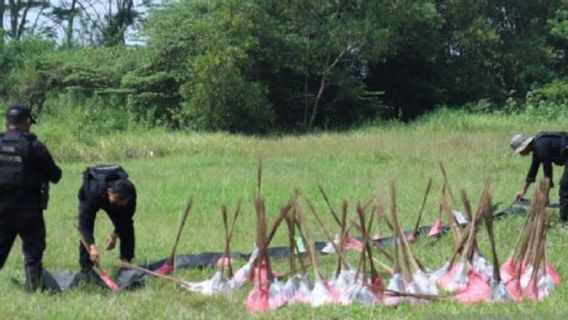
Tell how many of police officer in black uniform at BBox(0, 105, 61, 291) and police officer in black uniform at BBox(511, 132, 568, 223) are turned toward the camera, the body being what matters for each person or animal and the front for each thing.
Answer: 0

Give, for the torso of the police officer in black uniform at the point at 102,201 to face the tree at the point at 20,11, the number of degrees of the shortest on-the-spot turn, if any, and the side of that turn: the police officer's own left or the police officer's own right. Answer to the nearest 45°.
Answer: approximately 180°

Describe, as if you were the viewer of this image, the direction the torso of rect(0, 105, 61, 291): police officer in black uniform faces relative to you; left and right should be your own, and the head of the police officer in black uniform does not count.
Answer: facing away from the viewer and to the right of the viewer

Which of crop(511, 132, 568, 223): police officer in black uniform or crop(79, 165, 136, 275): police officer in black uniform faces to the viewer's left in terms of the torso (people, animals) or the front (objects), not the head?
crop(511, 132, 568, 223): police officer in black uniform

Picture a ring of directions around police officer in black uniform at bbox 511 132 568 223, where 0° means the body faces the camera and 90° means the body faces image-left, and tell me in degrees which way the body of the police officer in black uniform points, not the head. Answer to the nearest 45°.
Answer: approximately 90°

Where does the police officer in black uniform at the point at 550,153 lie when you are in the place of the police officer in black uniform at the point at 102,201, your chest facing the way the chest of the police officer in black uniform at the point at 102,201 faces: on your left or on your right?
on your left

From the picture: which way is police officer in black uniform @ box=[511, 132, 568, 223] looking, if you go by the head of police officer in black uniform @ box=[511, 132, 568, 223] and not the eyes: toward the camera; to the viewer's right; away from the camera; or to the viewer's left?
to the viewer's left

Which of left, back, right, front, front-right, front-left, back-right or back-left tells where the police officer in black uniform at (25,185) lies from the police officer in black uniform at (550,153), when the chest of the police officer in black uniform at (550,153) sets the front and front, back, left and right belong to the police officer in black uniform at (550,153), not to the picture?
front-left

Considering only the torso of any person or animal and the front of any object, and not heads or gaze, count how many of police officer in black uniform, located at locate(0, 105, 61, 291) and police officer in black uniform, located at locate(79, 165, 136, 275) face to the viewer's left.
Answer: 0
